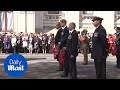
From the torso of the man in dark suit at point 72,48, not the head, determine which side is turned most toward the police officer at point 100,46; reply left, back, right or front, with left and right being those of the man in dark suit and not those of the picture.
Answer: left

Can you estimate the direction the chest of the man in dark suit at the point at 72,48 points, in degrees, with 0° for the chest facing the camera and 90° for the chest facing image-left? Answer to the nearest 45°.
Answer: approximately 45°
